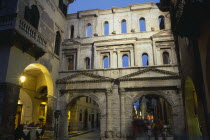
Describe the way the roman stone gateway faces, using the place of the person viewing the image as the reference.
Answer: facing the viewer
